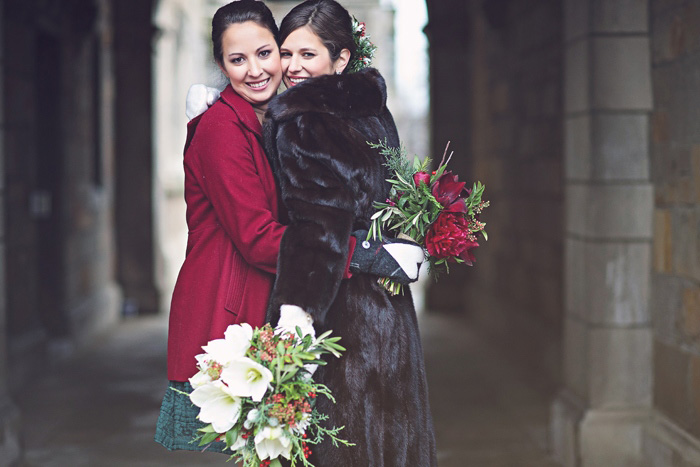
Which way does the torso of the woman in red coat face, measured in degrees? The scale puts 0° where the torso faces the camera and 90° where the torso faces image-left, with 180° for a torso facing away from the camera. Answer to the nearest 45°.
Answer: approximately 270°

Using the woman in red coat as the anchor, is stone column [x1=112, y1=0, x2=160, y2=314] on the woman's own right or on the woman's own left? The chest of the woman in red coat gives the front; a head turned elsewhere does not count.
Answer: on the woman's own left

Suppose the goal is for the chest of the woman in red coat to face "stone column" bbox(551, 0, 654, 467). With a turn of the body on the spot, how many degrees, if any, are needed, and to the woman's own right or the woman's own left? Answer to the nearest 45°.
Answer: approximately 45° to the woman's own left
